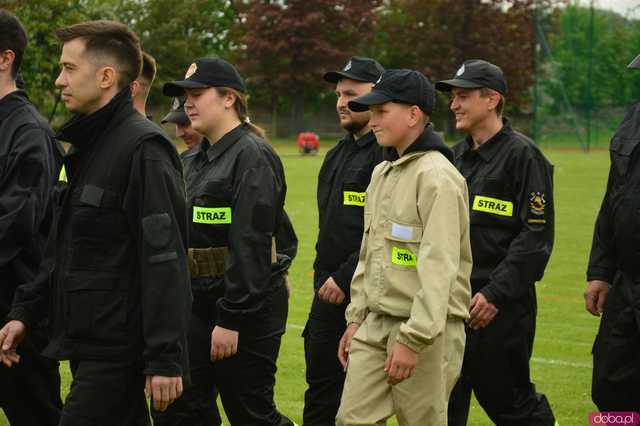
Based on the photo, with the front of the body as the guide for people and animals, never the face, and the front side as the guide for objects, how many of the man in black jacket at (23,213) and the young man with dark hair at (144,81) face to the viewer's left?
2

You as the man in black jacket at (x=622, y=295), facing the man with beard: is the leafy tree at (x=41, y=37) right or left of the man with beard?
right

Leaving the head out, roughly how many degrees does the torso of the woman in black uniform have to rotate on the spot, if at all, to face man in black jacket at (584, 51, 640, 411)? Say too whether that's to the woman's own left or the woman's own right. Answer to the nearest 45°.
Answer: approximately 135° to the woman's own left

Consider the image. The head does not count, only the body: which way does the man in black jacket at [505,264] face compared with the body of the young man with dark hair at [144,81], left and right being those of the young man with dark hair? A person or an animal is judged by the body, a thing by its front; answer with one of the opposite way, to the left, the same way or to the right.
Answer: the same way

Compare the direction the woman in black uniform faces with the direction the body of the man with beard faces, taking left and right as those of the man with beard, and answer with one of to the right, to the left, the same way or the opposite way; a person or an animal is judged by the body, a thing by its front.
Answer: the same way

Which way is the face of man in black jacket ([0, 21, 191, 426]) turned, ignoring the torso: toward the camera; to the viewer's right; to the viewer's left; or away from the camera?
to the viewer's left

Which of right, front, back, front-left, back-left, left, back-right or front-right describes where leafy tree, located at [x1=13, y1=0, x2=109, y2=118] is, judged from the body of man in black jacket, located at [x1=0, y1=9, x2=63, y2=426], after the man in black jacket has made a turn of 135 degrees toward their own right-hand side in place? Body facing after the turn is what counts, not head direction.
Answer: front-left

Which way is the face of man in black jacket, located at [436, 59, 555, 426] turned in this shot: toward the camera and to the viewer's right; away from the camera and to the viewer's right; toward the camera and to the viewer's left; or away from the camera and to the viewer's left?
toward the camera and to the viewer's left

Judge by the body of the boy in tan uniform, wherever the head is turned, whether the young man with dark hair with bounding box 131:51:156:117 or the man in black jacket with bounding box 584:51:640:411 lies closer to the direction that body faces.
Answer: the young man with dark hair

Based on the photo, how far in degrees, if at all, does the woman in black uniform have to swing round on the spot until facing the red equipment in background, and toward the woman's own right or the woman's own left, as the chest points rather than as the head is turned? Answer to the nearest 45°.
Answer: approximately 135° to the woman's own right

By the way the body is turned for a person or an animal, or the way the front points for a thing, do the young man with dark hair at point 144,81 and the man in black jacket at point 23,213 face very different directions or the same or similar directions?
same or similar directions

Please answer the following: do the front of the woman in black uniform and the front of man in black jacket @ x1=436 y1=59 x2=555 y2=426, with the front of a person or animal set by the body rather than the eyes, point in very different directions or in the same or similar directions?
same or similar directions

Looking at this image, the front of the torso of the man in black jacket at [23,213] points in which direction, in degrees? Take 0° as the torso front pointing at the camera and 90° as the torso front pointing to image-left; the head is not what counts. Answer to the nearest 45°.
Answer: approximately 90°

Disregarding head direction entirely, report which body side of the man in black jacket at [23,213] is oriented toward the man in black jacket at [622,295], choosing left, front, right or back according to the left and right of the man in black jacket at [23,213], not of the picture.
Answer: back
